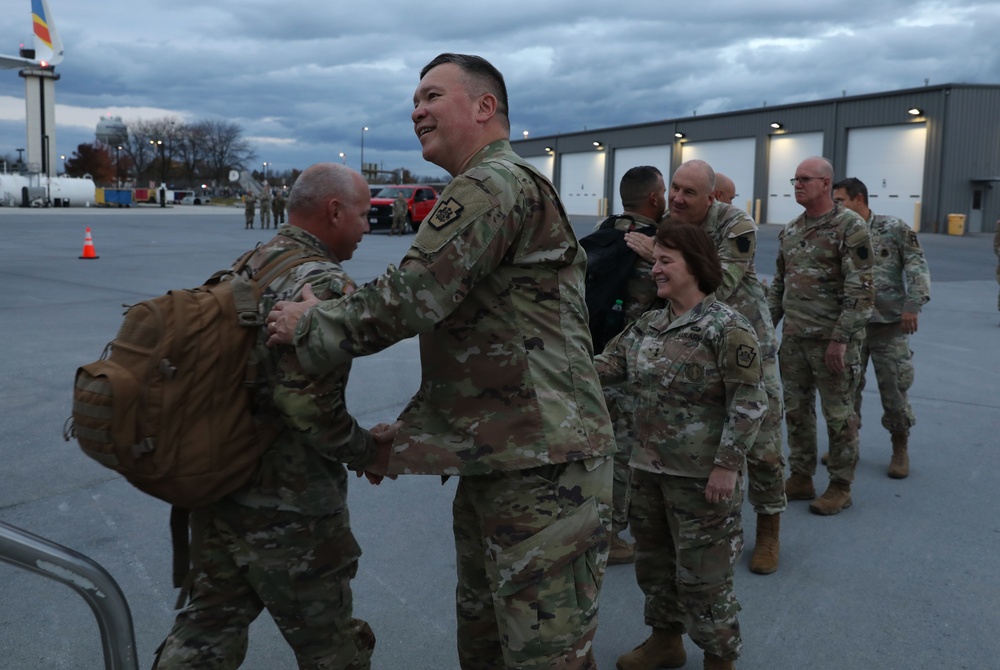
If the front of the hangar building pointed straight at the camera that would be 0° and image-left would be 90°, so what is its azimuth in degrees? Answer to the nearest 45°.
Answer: approximately 45°
